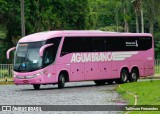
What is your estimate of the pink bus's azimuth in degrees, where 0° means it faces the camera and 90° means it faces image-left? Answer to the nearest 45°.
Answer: approximately 45°
